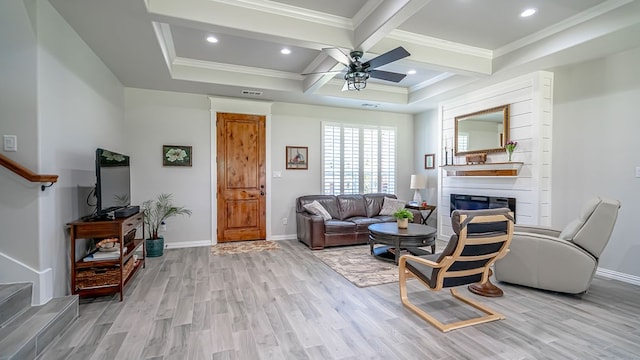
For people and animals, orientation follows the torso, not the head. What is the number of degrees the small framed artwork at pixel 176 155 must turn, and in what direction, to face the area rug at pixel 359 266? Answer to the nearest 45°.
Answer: approximately 45° to its left

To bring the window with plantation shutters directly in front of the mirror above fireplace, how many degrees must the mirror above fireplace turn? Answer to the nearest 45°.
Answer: approximately 45° to its right

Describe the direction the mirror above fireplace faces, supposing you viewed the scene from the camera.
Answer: facing the viewer and to the left of the viewer

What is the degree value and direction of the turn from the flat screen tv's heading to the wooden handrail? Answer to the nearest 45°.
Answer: approximately 90° to its right

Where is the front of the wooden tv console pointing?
to the viewer's right

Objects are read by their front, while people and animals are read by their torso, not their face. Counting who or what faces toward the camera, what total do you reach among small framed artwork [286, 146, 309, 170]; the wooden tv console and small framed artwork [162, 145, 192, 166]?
2

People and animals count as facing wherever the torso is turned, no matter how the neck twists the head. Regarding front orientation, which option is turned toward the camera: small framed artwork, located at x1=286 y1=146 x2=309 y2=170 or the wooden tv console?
the small framed artwork

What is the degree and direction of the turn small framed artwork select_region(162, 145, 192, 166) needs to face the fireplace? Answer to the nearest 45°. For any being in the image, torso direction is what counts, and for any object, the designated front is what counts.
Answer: approximately 45° to its left

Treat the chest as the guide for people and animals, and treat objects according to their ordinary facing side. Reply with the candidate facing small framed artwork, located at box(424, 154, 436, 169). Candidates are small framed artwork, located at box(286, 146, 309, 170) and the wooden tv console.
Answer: the wooden tv console

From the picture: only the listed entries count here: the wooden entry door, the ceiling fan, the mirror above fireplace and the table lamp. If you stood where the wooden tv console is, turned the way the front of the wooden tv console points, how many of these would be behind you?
0

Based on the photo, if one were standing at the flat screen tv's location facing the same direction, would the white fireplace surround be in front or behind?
in front

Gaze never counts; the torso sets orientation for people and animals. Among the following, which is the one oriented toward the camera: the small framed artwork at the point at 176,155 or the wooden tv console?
the small framed artwork

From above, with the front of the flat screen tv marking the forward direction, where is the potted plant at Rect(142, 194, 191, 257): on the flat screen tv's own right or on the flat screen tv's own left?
on the flat screen tv's own left

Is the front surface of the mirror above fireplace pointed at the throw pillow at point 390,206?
no

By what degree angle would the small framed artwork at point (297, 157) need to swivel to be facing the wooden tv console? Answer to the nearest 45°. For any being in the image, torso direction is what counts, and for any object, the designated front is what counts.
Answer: approximately 45° to its right

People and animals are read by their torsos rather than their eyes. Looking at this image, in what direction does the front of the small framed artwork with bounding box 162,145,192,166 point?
toward the camera

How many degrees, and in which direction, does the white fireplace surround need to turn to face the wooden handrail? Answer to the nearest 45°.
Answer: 0° — it already faces it

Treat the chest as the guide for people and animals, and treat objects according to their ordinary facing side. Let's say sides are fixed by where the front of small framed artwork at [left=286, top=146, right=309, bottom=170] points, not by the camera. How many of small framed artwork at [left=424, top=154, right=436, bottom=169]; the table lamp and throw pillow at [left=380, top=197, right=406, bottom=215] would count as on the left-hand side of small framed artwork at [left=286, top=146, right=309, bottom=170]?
3

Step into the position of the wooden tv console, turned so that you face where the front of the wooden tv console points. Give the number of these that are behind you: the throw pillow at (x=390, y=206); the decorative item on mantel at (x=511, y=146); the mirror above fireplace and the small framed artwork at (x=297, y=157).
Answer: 0

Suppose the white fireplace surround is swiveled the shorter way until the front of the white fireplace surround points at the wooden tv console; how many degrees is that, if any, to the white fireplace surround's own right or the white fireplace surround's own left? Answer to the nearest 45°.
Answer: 0° — it already faces it
